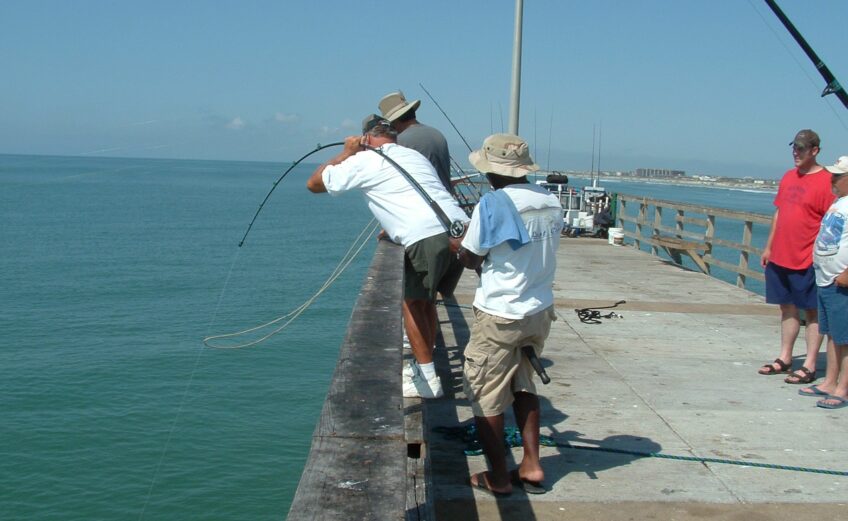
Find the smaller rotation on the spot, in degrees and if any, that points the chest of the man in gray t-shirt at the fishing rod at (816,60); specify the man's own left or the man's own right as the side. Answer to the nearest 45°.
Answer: approximately 135° to the man's own right

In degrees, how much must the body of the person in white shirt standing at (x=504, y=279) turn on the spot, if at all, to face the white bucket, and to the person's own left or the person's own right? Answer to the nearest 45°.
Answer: approximately 45° to the person's own right

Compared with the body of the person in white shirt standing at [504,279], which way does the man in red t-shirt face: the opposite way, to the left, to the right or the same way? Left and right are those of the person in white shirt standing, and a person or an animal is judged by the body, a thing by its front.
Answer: to the left

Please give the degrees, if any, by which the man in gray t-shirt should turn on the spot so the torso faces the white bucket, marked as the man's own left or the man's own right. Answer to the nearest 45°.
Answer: approximately 90° to the man's own right

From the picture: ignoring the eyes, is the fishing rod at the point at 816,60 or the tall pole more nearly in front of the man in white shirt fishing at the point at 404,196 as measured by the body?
the tall pole

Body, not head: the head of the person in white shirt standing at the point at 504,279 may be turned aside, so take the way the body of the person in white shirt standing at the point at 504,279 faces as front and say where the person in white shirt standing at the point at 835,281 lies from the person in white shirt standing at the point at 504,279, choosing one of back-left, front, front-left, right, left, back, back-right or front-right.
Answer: right

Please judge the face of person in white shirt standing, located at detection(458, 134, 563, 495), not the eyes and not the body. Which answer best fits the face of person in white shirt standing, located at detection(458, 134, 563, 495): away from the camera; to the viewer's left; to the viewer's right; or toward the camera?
away from the camera

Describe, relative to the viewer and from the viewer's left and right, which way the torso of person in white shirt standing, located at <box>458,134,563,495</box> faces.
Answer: facing away from the viewer and to the left of the viewer

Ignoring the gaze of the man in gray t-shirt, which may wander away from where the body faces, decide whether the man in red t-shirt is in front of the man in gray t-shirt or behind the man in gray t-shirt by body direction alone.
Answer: behind
